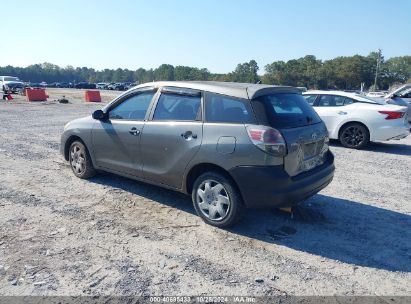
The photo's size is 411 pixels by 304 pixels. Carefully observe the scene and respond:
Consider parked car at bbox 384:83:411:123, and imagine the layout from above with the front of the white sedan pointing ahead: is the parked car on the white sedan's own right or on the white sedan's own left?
on the white sedan's own right

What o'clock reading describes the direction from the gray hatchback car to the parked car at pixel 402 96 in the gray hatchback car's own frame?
The parked car is roughly at 3 o'clock from the gray hatchback car.

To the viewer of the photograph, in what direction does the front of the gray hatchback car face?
facing away from the viewer and to the left of the viewer

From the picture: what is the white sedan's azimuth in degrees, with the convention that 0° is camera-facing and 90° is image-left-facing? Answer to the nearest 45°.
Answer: approximately 90°

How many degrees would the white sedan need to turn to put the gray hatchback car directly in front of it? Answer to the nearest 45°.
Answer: approximately 90° to its left

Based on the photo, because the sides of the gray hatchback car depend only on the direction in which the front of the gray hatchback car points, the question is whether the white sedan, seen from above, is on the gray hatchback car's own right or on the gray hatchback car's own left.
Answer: on the gray hatchback car's own right
